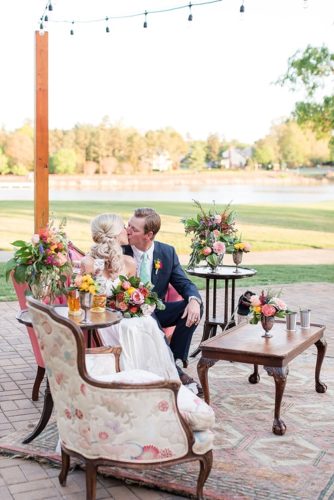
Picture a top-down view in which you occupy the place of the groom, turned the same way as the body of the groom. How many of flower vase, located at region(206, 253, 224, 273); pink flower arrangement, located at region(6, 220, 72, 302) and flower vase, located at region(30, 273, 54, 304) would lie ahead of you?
2

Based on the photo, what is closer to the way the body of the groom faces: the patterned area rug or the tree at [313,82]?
the patterned area rug

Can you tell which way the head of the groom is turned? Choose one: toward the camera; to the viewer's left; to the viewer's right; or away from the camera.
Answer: to the viewer's left

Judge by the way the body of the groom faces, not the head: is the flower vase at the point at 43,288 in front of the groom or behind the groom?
in front

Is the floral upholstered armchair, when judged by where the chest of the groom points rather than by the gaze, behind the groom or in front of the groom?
in front

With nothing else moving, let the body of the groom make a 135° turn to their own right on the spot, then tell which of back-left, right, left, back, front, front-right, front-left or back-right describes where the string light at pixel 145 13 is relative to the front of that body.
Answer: front

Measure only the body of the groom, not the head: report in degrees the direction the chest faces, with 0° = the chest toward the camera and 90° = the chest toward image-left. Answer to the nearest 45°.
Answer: approximately 45°

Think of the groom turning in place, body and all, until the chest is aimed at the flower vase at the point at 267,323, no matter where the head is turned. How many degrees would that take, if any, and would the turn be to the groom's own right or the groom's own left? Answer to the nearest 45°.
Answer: approximately 90° to the groom's own left

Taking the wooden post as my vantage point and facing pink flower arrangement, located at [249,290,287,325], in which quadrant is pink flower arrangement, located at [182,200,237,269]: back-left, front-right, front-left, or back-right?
front-left

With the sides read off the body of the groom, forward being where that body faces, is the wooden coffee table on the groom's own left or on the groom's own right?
on the groom's own left

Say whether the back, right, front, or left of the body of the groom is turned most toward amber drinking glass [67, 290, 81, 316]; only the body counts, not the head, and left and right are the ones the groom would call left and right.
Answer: front
